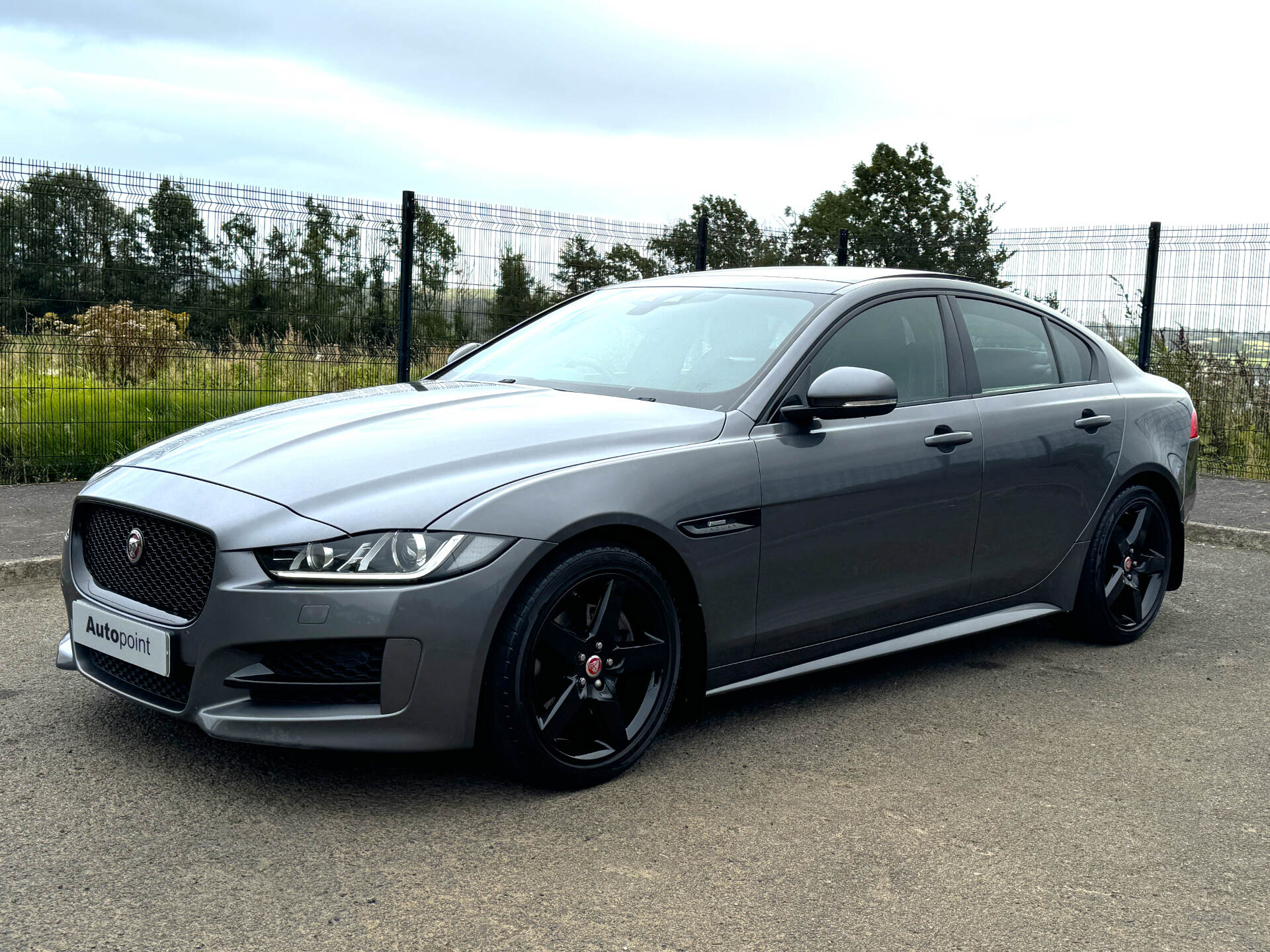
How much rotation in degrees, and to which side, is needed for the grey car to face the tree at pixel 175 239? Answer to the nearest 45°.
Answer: approximately 90° to its right

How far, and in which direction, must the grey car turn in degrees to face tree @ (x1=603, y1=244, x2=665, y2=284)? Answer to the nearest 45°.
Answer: approximately 135° to its right

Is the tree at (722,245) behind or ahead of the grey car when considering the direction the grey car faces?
behind

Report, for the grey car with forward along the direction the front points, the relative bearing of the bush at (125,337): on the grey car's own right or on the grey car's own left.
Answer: on the grey car's own right

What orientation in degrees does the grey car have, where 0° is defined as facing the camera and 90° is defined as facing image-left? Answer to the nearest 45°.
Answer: approximately 45°

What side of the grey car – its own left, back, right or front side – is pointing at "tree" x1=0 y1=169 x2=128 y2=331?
right

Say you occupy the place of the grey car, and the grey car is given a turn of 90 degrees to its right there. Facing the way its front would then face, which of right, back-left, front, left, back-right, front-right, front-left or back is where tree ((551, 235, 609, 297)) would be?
front-right

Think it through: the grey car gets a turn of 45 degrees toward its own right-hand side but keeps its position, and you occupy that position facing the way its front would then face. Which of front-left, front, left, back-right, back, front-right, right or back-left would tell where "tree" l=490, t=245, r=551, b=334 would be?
right

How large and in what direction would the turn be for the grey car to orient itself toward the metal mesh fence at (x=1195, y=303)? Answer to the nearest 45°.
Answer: approximately 180°
